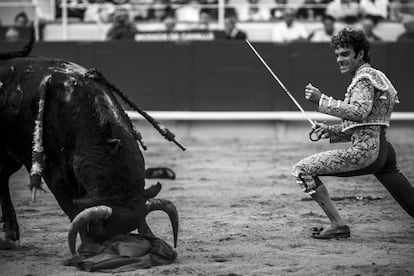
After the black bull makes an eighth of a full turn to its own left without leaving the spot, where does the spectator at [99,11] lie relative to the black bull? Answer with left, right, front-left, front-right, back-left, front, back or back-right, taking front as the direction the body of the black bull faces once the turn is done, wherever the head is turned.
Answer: left

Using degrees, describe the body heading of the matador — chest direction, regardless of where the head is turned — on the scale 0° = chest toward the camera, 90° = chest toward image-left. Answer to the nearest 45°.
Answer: approximately 90°

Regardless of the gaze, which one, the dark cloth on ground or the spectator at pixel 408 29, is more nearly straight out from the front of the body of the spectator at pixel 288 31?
the dark cloth on ground

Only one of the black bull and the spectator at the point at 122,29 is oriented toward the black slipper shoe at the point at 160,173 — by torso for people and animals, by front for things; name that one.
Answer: the spectator

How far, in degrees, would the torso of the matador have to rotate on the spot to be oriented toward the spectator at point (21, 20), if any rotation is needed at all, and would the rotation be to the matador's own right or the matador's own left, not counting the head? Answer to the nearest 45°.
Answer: approximately 45° to the matador's own right

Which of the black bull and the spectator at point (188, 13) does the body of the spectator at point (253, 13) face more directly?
the black bull

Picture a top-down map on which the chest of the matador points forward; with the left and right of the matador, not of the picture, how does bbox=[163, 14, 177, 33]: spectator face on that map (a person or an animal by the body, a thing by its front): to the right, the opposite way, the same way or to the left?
to the left

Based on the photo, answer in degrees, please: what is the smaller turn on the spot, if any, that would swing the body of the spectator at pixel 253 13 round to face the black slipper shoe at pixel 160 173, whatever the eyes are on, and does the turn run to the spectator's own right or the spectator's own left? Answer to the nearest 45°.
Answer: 0° — they already face it

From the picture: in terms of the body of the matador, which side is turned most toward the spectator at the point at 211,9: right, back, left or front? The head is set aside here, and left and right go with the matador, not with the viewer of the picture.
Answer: right
